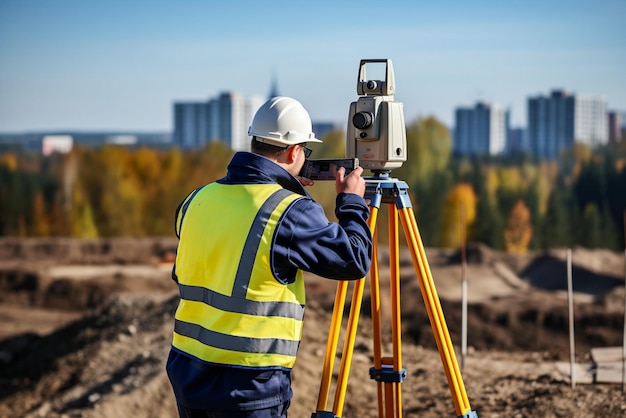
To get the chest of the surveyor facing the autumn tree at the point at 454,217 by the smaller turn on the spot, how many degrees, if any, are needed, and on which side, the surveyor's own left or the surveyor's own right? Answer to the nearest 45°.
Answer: approximately 45° to the surveyor's own left

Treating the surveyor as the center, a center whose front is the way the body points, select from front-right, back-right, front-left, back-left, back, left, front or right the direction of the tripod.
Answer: front

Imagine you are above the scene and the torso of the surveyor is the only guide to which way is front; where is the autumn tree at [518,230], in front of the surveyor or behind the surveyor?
in front

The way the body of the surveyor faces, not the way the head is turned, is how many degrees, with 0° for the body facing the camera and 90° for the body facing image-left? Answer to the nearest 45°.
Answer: approximately 225°
